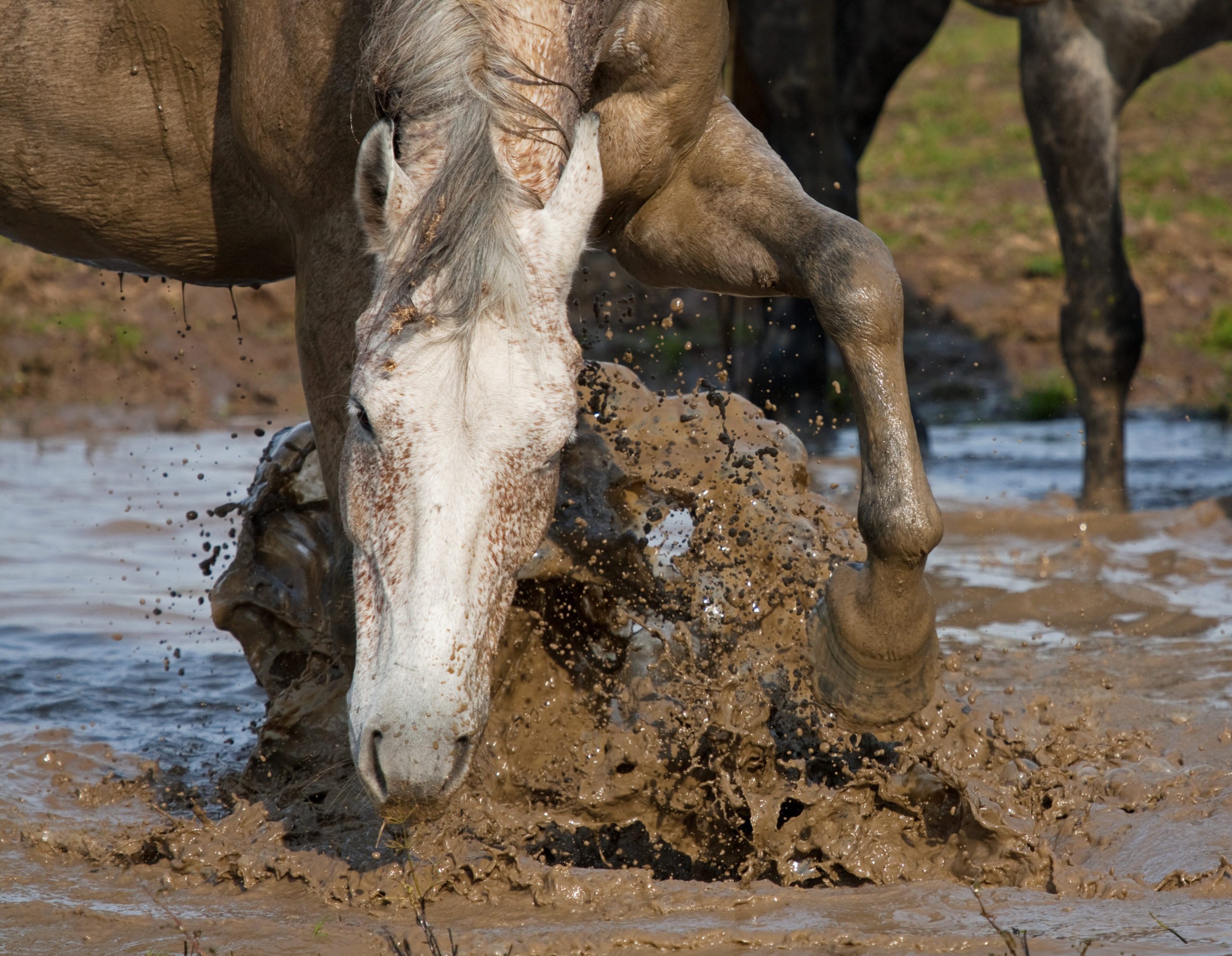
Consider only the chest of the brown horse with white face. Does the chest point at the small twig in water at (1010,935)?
yes

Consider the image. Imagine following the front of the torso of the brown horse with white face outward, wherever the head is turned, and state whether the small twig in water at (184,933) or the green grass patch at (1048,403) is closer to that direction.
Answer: the small twig in water

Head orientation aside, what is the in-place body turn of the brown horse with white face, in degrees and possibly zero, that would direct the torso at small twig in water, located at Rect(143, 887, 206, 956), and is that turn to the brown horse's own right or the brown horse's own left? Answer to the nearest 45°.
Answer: approximately 45° to the brown horse's own right

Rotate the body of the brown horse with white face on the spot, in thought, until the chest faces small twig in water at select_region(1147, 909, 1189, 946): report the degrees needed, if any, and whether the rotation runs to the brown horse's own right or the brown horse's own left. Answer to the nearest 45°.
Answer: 0° — it already faces it

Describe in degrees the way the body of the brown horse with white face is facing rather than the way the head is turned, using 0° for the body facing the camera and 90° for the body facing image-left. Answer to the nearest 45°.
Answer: approximately 315°

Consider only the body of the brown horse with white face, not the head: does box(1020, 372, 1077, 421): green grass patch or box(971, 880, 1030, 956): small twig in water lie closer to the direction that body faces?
the small twig in water

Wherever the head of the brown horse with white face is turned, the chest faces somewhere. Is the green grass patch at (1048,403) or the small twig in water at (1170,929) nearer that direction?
the small twig in water

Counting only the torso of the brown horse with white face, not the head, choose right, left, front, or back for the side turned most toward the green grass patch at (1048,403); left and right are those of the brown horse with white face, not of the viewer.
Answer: left
